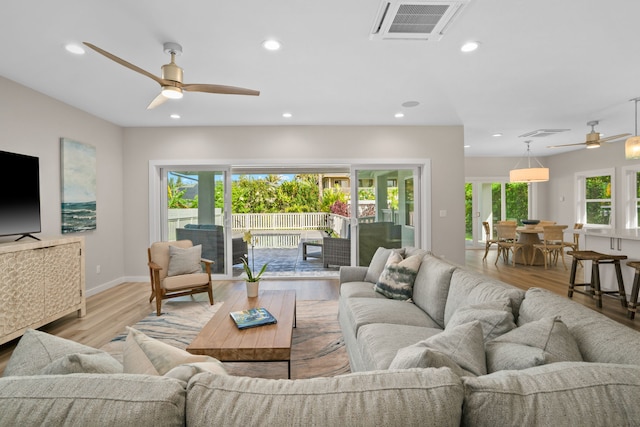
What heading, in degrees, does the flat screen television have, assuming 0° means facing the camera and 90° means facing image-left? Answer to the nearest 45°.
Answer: approximately 315°

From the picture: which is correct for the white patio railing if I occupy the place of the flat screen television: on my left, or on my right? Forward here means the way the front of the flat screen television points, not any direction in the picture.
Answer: on my left

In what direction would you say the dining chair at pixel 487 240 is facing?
to the viewer's right

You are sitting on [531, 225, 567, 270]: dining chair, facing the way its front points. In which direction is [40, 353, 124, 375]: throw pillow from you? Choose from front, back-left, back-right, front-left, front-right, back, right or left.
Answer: back-left

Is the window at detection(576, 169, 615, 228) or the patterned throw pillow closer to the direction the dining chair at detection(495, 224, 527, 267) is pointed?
the window

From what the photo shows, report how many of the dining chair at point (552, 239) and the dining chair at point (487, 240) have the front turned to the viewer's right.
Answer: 1

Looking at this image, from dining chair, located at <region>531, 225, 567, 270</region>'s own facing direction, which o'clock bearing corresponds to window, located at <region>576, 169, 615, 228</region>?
The window is roughly at 2 o'clock from the dining chair.

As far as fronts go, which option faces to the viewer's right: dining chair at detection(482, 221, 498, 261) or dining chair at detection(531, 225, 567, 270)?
dining chair at detection(482, 221, 498, 261)

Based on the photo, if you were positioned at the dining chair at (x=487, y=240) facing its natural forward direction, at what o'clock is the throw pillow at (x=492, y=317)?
The throw pillow is roughly at 3 o'clock from the dining chair.

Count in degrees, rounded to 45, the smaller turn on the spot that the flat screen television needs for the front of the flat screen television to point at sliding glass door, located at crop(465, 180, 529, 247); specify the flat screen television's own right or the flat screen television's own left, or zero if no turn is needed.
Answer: approximately 45° to the flat screen television's own left
